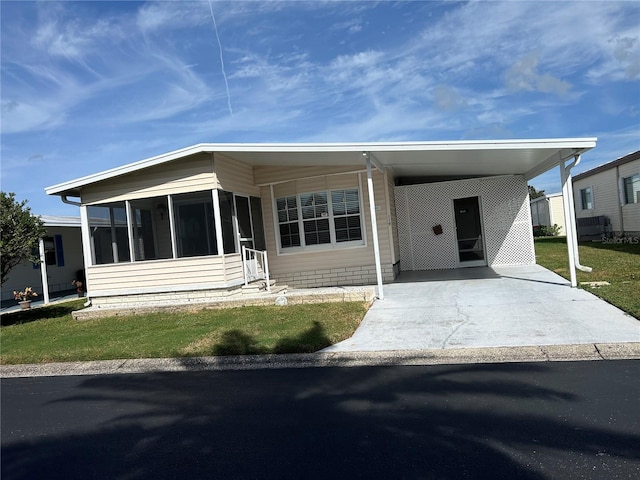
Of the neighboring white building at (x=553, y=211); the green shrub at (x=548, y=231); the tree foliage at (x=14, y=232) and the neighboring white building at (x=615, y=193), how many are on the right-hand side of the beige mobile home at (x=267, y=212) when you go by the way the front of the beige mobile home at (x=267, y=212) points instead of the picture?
1

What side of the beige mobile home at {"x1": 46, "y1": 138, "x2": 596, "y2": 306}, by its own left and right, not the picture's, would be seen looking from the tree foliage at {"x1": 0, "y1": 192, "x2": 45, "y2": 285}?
right

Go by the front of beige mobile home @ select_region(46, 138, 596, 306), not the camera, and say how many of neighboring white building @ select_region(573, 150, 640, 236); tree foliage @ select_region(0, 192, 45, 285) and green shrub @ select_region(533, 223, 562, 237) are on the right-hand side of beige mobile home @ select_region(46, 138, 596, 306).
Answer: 1

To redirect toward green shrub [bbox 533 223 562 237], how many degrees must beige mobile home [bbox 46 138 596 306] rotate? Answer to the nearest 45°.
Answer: approximately 135° to its left

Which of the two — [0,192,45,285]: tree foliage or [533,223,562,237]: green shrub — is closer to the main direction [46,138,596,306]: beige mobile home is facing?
the tree foliage

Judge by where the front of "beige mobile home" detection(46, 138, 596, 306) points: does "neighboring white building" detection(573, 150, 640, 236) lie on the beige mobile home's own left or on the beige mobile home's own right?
on the beige mobile home's own left

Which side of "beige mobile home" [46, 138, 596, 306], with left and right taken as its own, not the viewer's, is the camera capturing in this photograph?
front

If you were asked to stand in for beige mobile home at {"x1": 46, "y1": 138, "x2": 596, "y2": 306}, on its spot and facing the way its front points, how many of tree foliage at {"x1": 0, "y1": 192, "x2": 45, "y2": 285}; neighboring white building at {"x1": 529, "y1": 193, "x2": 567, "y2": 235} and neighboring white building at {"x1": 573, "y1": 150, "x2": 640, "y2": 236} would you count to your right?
1

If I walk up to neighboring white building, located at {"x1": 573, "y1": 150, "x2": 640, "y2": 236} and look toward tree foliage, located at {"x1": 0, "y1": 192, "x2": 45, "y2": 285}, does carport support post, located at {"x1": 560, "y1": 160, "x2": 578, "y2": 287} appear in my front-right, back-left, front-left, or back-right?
front-left

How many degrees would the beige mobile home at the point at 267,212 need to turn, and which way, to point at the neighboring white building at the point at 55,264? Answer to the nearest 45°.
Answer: approximately 135° to its right

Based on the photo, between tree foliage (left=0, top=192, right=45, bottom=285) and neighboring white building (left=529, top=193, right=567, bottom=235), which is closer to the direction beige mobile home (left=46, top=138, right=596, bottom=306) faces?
the tree foliage

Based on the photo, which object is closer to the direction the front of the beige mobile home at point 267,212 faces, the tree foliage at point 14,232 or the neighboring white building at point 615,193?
the tree foliage

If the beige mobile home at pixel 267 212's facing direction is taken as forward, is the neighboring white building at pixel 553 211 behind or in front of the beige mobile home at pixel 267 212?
behind
